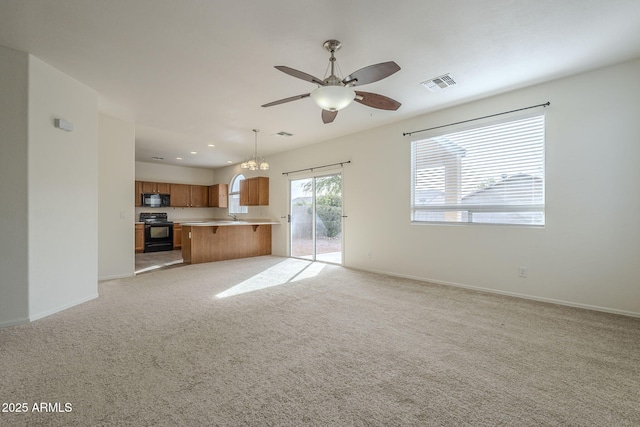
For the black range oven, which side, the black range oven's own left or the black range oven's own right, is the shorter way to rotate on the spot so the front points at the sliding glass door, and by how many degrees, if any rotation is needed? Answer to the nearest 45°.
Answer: approximately 45° to the black range oven's own left

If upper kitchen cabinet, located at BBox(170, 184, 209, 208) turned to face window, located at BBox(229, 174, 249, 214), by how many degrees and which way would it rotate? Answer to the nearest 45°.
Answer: approximately 45° to its left

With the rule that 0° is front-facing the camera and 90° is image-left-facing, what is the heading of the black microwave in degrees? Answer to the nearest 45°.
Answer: approximately 0°

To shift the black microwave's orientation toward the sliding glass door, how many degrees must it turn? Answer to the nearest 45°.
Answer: approximately 45° to its left

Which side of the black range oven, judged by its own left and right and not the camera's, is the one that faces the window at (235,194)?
left

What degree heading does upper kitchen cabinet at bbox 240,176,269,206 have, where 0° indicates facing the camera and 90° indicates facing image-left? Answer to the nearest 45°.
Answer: approximately 45°

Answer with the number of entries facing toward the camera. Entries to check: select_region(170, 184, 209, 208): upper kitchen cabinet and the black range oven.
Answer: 2

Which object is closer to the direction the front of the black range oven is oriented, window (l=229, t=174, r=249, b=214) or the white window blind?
the white window blind

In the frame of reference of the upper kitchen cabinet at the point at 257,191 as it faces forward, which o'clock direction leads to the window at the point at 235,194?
The window is roughly at 4 o'clock from the upper kitchen cabinet.

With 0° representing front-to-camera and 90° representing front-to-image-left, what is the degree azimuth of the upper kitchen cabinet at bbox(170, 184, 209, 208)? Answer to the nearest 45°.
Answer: approximately 0°

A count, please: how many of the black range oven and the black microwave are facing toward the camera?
2
